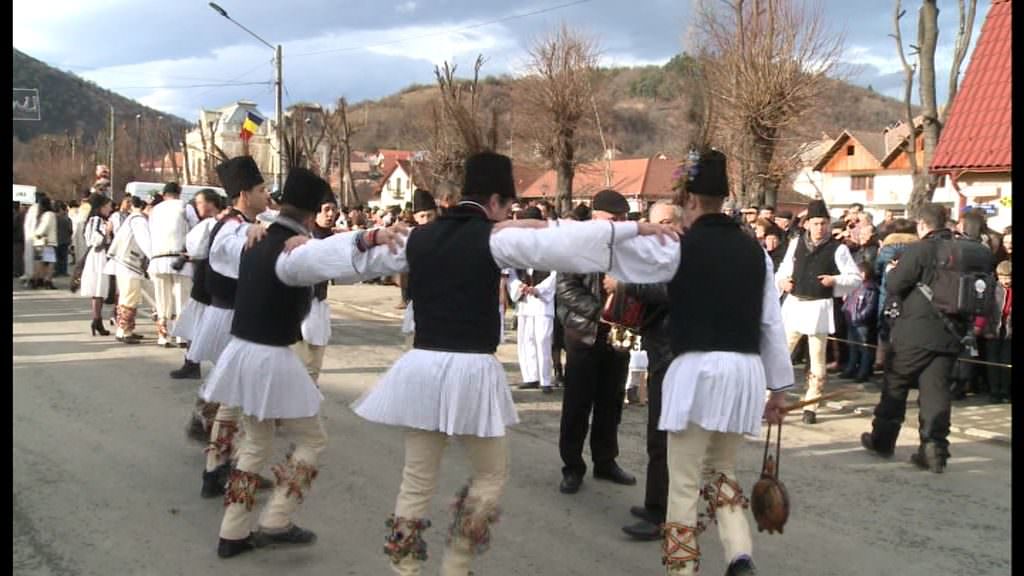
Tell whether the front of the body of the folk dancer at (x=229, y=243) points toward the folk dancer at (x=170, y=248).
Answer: no

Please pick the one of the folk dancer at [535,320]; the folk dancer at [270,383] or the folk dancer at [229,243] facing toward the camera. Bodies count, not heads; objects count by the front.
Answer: the folk dancer at [535,320]

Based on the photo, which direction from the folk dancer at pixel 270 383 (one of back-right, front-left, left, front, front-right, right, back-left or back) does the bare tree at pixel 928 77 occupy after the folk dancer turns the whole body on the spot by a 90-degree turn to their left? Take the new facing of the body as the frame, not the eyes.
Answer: right

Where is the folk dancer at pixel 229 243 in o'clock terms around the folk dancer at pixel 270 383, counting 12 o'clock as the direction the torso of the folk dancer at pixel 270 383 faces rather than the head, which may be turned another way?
the folk dancer at pixel 229 243 is roughly at 10 o'clock from the folk dancer at pixel 270 383.

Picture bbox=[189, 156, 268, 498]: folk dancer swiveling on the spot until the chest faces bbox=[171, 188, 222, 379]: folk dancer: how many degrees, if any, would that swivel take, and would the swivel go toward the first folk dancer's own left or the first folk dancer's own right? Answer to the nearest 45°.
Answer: approximately 90° to the first folk dancer's own left

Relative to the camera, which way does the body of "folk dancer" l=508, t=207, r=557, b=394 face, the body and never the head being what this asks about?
toward the camera

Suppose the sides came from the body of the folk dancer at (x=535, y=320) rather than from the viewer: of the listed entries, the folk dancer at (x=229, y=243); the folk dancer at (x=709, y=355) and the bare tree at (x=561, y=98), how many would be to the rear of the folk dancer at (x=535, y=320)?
1

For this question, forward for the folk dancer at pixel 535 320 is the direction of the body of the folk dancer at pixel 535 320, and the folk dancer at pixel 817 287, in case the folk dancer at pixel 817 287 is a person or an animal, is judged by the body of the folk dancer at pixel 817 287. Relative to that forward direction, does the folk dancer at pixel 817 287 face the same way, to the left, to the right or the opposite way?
the same way

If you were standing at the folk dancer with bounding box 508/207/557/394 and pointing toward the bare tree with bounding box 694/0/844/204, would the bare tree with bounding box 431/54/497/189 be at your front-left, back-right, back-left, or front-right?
front-left

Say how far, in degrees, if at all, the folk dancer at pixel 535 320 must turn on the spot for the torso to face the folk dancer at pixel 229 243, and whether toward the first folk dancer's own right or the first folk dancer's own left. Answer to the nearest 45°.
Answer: approximately 45° to the first folk dancer's own right

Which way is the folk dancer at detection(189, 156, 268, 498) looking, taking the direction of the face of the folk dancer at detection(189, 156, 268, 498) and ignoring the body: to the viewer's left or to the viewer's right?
to the viewer's right

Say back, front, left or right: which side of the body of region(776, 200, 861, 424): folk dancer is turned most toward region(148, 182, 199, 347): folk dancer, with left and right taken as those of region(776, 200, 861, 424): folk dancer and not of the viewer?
right

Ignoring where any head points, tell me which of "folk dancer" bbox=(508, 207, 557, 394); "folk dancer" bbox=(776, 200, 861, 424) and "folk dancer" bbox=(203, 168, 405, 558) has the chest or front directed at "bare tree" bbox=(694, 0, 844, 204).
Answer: "folk dancer" bbox=(203, 168, 405, 558)

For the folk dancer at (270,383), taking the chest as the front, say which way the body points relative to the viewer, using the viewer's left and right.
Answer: facing away from the viewer and to the right of the viewer

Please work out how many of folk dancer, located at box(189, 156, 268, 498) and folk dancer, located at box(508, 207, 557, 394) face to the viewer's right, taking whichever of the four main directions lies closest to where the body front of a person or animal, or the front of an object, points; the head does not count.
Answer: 1

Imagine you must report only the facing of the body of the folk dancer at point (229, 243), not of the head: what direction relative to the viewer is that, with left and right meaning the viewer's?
facing to the right of the viewer

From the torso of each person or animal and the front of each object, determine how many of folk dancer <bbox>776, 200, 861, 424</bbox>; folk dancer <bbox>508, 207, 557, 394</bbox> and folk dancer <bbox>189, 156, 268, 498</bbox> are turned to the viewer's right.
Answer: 1

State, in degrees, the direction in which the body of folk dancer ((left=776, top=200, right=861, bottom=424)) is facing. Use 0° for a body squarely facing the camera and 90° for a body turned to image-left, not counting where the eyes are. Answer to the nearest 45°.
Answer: approximately 0°
